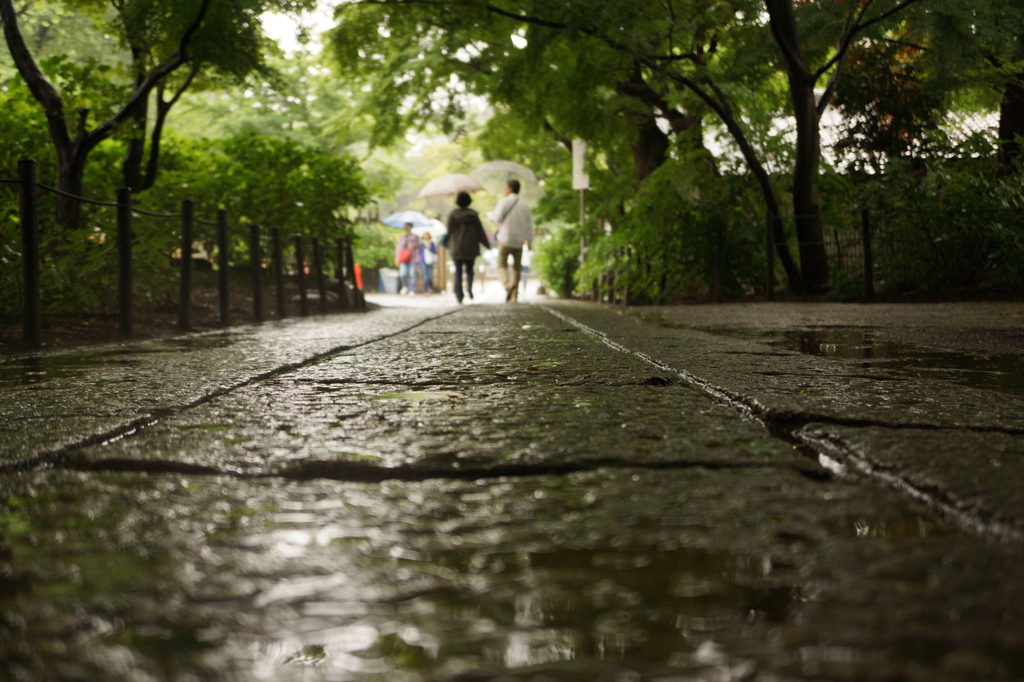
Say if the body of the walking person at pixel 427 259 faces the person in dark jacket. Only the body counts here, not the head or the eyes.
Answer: yes

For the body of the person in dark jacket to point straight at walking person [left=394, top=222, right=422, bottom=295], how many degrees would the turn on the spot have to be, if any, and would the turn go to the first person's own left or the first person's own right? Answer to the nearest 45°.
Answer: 0° — they already face them

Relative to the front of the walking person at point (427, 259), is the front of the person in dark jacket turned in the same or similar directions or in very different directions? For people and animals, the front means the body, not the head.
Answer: very different directions

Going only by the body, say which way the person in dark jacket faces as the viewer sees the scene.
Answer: away from the camera

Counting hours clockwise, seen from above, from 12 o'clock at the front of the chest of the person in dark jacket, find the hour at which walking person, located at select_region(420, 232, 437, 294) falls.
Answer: The walking person is roughly at 12 o'clock from the person in dark jacket.

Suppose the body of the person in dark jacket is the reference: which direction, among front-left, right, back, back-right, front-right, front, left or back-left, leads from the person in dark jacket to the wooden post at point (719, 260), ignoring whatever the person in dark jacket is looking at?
back-right

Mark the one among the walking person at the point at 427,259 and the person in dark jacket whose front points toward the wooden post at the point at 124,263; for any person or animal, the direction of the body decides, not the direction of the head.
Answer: the walking person

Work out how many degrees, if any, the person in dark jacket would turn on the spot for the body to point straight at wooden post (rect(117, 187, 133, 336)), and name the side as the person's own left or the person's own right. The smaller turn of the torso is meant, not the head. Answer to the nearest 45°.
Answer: approximately 180°

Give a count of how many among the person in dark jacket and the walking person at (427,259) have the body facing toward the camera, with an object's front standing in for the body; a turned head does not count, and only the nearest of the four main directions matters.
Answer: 1

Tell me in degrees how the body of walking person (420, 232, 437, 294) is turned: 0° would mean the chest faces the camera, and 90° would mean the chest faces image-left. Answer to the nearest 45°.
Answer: approximately 0°

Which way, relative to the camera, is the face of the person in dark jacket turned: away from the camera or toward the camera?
away from the camera

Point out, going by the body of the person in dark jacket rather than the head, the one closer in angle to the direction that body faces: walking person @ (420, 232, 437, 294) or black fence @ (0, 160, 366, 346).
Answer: the walking person

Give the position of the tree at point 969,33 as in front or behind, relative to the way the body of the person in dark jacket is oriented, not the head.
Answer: behind
